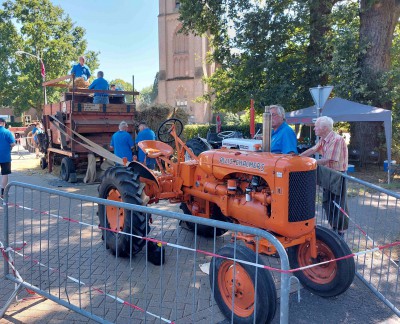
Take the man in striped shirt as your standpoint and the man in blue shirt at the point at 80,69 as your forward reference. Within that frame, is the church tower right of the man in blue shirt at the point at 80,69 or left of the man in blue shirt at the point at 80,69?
right

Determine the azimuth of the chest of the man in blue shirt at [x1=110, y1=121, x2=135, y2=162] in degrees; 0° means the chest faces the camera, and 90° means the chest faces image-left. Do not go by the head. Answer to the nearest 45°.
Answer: approximately 180°

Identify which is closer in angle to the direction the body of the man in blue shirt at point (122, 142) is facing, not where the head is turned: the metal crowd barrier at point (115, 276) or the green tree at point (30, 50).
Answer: the green tree

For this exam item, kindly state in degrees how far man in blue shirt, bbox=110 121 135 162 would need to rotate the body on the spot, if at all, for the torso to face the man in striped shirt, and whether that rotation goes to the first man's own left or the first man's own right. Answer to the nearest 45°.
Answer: approximately 135° to the first man's own right

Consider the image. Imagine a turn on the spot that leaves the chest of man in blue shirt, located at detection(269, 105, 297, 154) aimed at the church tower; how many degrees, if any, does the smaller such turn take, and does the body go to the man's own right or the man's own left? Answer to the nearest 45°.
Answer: approximately 135° to the man's own right

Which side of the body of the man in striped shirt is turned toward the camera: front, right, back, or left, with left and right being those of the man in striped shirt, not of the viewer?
left

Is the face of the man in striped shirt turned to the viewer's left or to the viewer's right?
to the viewer's left

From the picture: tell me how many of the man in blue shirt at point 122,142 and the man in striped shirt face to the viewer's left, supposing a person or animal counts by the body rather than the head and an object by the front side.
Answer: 1
